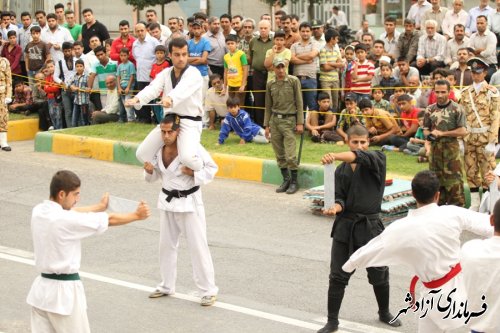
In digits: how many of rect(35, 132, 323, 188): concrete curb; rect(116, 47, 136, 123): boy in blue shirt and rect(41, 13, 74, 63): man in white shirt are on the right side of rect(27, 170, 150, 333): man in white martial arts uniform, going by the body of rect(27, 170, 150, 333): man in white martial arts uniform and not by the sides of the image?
0

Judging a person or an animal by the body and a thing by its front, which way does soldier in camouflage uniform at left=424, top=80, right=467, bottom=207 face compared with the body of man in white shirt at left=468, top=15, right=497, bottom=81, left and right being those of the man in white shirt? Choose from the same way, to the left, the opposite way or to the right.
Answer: the same way

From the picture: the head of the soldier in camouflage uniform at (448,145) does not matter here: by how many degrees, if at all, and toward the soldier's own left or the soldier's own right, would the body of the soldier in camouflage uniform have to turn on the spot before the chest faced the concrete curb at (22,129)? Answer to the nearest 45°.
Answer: approximately 90° to the soldier's own right

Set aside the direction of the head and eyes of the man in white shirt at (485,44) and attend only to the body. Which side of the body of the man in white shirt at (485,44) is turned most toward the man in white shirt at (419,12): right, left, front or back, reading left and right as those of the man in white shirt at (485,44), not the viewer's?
right

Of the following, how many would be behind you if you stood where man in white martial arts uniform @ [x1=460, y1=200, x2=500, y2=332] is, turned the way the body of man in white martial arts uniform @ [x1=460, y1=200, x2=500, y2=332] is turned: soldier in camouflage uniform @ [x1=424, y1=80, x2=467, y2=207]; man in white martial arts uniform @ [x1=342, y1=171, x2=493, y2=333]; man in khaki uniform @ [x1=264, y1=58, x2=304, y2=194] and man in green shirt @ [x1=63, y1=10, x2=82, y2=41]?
0

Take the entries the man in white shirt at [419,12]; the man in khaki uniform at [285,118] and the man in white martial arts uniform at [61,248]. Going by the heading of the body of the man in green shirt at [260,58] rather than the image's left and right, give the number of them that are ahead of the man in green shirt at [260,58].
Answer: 2

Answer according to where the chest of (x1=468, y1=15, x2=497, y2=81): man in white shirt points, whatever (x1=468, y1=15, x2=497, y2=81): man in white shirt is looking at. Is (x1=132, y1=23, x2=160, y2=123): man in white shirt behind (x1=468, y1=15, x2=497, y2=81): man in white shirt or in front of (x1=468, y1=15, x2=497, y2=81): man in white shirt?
in front

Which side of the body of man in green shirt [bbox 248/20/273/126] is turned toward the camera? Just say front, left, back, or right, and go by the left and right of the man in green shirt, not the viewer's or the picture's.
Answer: front

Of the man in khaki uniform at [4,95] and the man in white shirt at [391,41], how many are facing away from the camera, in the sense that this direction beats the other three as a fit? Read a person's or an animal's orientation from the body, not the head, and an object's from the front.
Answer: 0

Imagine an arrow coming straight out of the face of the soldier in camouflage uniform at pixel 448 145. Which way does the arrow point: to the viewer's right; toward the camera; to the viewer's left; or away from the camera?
toward the camera

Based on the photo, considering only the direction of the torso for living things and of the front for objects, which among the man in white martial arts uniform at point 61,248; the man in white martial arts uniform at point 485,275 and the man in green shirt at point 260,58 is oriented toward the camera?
the man in green shirt

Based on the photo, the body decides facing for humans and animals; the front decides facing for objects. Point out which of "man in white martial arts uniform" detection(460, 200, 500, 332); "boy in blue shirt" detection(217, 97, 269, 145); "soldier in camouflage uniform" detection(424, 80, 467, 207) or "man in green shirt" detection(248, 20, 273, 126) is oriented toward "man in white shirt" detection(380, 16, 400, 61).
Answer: the man in white martial arts uniform

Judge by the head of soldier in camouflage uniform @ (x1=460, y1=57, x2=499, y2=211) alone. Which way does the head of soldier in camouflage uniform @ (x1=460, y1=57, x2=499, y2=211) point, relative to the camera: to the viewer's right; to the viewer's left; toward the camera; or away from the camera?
toward the camera

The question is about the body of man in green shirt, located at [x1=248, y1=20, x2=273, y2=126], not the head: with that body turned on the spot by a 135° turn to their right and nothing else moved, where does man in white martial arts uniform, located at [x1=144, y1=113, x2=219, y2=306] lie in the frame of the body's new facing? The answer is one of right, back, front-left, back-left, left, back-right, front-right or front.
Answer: back-left

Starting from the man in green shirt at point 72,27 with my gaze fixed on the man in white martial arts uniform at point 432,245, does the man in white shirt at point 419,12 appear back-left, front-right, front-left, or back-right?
front-left

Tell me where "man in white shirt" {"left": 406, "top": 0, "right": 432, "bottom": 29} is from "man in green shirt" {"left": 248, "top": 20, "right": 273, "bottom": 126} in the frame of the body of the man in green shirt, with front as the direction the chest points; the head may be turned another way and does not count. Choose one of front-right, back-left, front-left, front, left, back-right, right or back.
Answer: back-left

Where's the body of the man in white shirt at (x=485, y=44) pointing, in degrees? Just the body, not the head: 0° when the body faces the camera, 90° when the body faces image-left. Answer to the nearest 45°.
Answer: approximately 45°

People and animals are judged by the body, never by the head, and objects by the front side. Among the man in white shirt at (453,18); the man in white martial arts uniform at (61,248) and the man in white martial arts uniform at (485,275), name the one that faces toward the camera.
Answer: the man in white shirt

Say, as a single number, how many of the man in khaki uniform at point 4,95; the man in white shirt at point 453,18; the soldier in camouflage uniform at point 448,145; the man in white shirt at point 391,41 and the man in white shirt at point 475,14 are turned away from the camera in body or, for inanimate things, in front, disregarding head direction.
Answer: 0
